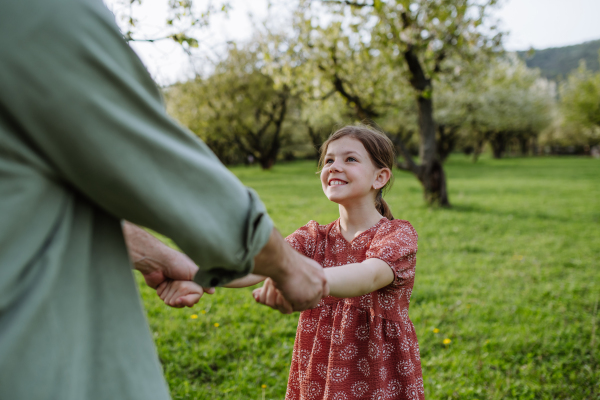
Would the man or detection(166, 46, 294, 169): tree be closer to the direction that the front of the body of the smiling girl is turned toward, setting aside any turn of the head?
the man

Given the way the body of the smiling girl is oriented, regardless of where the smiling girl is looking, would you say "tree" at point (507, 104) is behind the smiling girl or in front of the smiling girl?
behind

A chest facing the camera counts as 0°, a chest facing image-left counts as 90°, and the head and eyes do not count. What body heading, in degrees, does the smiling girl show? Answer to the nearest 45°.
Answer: approximately 45°

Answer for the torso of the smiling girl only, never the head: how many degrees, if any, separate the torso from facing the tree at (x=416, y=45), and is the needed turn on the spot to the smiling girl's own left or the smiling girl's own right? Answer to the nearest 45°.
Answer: approximately 135° to the smiling girl's own right

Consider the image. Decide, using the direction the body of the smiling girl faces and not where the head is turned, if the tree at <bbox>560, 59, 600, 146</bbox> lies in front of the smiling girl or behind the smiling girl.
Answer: behind

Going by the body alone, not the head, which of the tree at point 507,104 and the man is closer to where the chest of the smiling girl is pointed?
the man

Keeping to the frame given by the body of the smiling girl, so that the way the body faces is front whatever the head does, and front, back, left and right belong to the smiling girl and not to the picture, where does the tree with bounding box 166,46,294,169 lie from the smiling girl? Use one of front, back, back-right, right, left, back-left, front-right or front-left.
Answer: back-right
